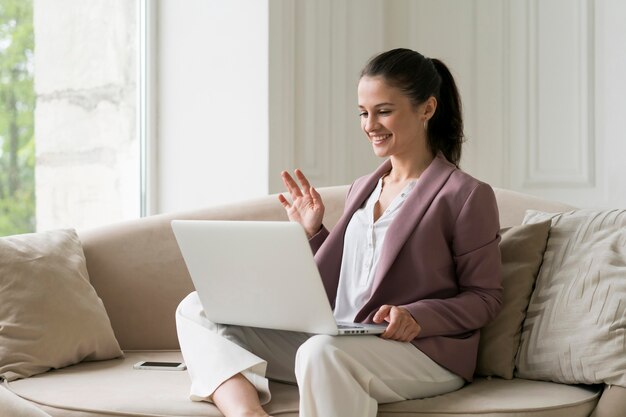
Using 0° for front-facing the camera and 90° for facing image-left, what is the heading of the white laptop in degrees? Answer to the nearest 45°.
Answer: approximately 225°

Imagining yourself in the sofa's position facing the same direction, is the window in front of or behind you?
behind

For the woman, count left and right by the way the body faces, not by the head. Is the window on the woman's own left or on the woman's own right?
on the woman's own right

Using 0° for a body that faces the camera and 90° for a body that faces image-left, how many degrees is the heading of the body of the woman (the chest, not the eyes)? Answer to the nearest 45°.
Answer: approximately 45°
